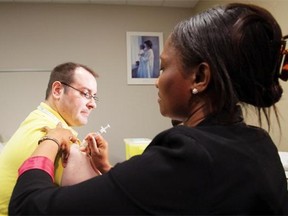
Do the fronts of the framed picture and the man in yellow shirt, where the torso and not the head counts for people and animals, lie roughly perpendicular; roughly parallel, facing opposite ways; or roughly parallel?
roughly perpendicular

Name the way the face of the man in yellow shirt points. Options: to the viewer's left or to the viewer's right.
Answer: to the viewer's right

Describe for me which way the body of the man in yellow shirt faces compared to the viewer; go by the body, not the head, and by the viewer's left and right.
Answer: facing to the right of the viewer

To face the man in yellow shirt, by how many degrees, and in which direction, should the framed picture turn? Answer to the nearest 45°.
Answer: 0° — it already faces them

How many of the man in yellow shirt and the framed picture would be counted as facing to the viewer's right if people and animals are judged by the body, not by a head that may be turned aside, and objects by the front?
1
